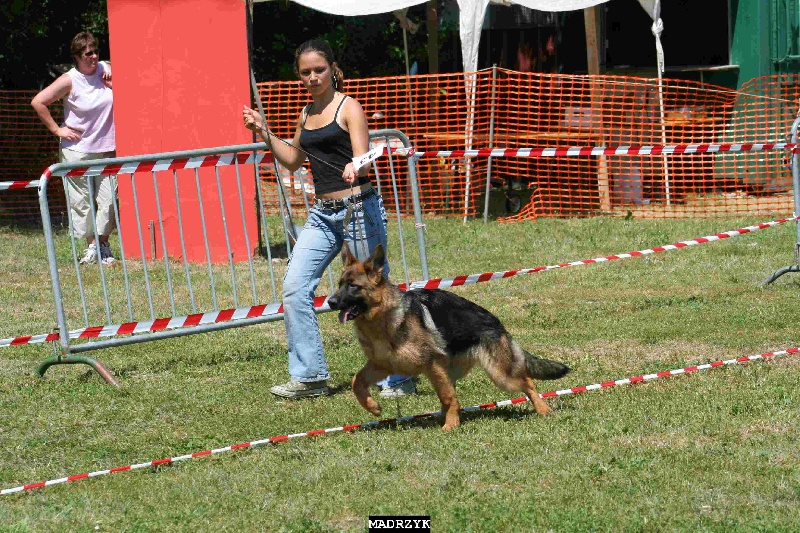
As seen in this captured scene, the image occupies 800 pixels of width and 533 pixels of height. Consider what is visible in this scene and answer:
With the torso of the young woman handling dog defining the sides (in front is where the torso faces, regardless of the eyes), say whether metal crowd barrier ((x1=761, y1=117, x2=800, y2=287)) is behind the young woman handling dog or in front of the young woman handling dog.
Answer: behind

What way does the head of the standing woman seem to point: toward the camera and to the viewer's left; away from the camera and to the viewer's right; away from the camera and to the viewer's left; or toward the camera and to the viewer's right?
toward the camera and to the viewer's right

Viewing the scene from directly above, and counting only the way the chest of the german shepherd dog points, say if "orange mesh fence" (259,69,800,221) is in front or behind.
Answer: behind

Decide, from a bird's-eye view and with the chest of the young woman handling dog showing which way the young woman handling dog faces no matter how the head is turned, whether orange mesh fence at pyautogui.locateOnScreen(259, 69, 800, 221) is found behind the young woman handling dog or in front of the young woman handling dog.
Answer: behind

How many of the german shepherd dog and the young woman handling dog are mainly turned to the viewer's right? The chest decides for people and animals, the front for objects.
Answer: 0

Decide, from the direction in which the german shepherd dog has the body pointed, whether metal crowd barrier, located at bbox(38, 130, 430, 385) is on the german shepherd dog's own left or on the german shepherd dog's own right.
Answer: on the german shepherd dog's own right

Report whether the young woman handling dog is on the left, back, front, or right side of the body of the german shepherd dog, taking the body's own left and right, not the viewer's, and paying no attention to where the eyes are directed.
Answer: right

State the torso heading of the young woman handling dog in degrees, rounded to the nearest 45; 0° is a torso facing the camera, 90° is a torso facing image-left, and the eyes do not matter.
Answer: approximately 45°
